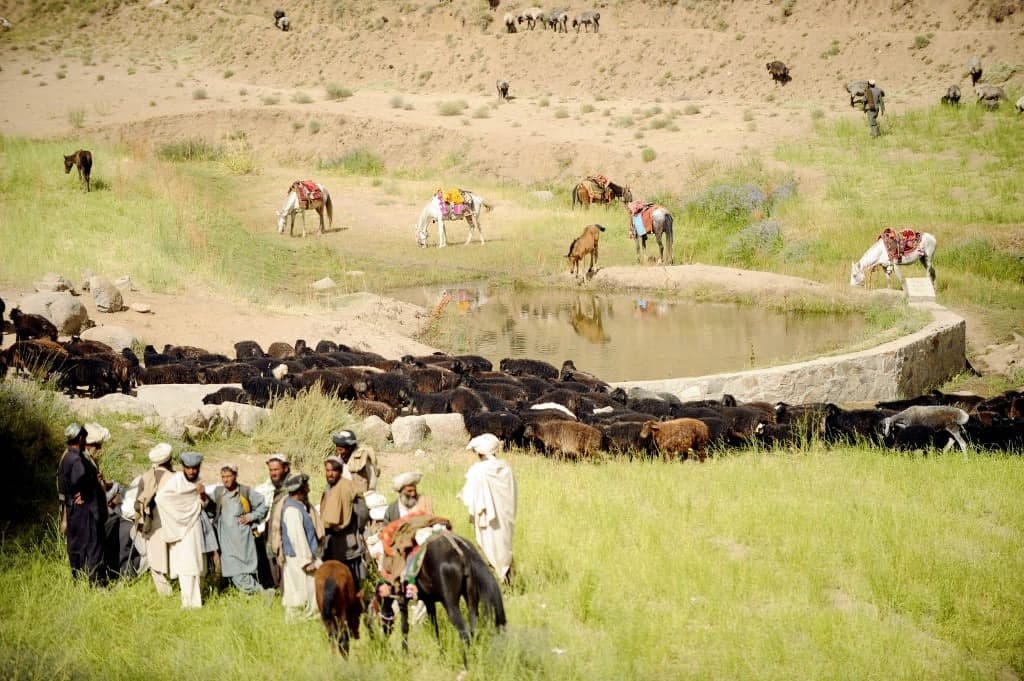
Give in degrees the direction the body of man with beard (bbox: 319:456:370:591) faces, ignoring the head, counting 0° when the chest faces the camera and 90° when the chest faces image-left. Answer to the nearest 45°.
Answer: approximately 45°

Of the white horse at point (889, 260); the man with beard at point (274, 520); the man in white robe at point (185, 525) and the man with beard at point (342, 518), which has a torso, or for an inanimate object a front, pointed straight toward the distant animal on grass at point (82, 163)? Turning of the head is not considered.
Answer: the white horse

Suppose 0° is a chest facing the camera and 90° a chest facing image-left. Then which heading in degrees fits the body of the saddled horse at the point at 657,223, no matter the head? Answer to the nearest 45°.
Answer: approximately 135°

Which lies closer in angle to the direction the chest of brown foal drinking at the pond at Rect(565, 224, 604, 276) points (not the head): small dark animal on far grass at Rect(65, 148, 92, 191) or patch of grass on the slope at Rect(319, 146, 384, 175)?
the small dark animal on far grass

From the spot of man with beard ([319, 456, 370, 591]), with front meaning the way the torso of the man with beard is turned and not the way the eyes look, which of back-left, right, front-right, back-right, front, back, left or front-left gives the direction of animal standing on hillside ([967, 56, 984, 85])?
back

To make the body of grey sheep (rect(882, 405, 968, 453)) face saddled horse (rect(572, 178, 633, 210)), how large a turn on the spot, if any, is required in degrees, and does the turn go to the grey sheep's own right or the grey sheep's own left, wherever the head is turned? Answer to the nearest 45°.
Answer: approximately 45° to the grey sheep's own right

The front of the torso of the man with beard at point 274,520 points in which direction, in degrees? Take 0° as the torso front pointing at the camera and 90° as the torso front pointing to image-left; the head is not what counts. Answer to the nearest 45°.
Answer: approximately 45°

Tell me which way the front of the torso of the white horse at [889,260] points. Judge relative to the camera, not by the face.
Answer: to the viewer's left

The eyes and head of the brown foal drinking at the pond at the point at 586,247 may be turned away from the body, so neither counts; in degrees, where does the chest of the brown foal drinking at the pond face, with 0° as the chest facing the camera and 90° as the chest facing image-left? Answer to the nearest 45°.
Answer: approximately 45°

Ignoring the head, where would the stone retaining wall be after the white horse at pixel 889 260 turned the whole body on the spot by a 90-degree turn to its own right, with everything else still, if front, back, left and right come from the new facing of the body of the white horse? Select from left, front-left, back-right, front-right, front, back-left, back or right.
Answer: back

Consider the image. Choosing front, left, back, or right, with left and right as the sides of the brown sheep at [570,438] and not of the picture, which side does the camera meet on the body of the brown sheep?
left

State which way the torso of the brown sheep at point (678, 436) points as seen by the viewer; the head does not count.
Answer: to the viewer's left
